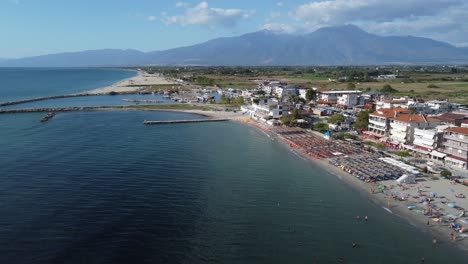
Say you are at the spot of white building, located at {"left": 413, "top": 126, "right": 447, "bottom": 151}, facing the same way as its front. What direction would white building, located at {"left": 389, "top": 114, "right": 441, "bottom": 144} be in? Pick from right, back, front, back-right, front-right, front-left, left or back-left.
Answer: right

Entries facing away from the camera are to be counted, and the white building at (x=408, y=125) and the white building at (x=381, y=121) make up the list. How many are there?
0

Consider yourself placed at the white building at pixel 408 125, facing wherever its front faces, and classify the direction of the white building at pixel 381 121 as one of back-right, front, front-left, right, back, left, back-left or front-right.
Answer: right

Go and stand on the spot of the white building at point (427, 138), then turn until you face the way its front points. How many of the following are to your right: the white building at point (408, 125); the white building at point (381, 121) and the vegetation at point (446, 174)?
2

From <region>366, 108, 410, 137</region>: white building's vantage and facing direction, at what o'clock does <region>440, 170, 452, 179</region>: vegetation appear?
The vegetation is roughly at 10 o'clock from the white building.

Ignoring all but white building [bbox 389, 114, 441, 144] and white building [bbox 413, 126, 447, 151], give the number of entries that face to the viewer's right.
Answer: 0

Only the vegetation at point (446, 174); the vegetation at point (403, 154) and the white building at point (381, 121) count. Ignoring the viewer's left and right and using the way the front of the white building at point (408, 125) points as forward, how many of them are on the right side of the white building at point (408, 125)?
1

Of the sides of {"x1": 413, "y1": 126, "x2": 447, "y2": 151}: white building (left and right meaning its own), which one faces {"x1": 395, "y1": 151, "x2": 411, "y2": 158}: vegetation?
front

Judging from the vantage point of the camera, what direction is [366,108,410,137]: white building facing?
facing the viewer and to the left of the viewer

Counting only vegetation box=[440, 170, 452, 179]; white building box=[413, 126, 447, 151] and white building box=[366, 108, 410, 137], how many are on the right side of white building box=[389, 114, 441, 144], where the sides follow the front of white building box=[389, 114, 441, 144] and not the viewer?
1
